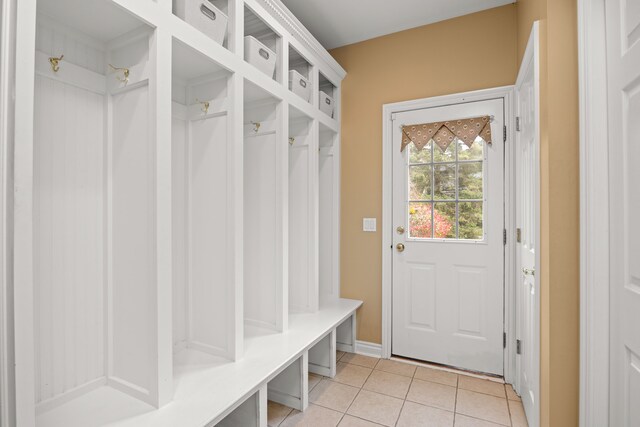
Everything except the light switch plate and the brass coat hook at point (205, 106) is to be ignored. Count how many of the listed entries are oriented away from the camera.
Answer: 0

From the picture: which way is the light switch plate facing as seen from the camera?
toward the camera

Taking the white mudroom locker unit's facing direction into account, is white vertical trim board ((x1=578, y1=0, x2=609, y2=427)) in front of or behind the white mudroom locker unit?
in front

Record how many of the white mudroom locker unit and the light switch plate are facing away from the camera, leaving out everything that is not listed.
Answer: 0

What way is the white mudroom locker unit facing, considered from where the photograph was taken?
facing the viewer and to the right of the viewer

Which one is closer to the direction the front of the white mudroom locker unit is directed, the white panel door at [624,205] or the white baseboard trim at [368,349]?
the white panel door

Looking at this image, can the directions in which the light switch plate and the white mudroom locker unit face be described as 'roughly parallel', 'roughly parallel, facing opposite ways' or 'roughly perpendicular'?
roughly perpendicular

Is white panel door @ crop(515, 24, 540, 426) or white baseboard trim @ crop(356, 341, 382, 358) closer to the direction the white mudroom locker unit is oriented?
the white panel door

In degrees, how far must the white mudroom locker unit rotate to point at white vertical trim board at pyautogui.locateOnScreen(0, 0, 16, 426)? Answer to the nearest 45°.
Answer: approximately 90° to its right

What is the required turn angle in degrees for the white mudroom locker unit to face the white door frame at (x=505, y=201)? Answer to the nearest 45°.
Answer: approximately 45° to its left

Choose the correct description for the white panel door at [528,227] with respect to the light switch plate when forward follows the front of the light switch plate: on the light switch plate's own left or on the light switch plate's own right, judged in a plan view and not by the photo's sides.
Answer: on the light switch plate's own left

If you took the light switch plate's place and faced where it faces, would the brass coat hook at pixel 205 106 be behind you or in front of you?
in front

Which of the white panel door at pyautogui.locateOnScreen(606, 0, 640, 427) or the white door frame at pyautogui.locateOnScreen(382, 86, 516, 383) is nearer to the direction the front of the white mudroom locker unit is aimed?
the white panel door
